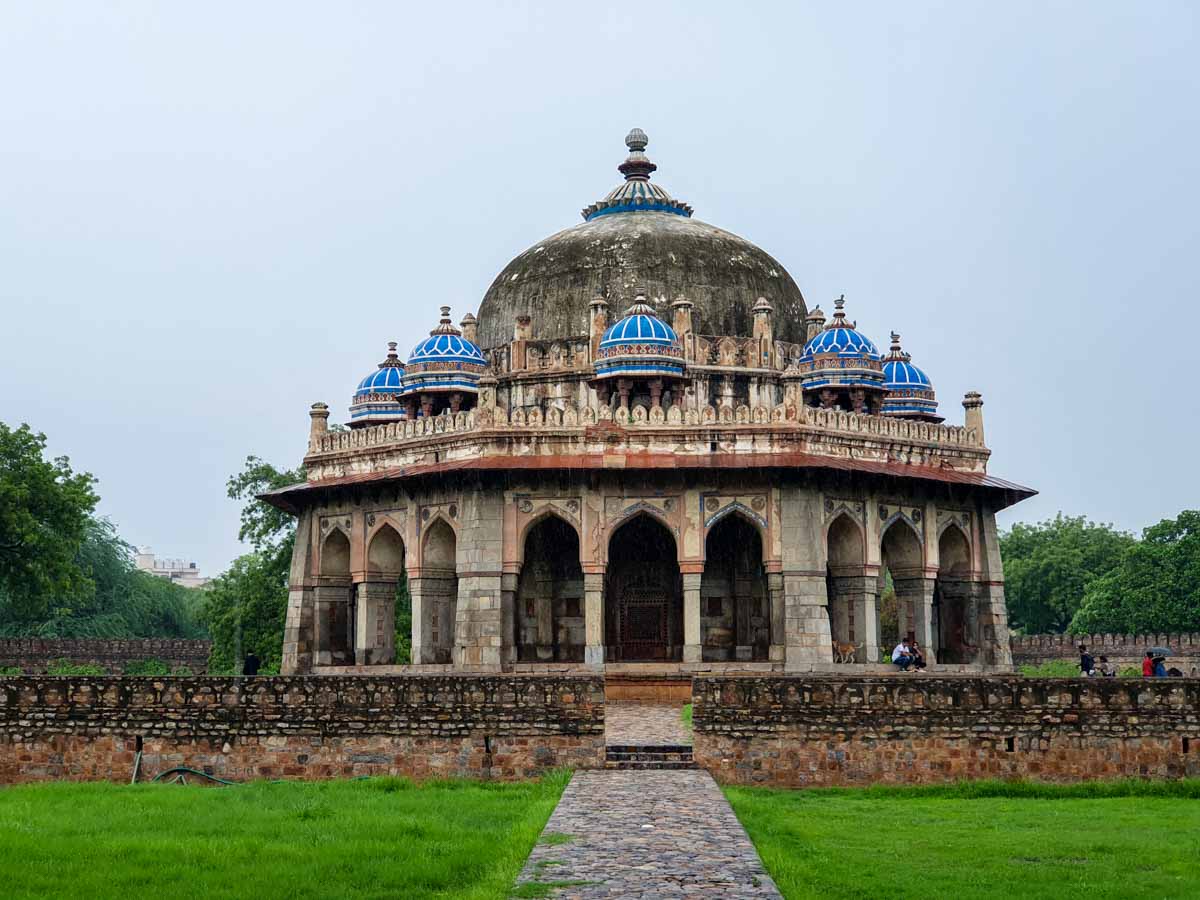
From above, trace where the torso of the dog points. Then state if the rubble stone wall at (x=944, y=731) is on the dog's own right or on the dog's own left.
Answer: on the dog's own left

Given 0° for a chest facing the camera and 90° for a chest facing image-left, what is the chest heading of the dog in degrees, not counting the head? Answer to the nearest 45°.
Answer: approximately 90°

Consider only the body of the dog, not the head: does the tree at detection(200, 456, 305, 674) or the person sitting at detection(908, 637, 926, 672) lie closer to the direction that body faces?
the tree

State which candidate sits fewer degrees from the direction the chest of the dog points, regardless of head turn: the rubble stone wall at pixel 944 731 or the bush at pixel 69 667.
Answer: the bush

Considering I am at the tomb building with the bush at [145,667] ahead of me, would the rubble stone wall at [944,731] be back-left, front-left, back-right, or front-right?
back-left

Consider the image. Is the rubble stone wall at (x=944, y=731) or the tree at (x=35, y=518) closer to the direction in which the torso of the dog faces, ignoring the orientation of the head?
the tree

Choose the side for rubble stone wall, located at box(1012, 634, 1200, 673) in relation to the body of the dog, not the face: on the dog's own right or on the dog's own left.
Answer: on the dog's own right
